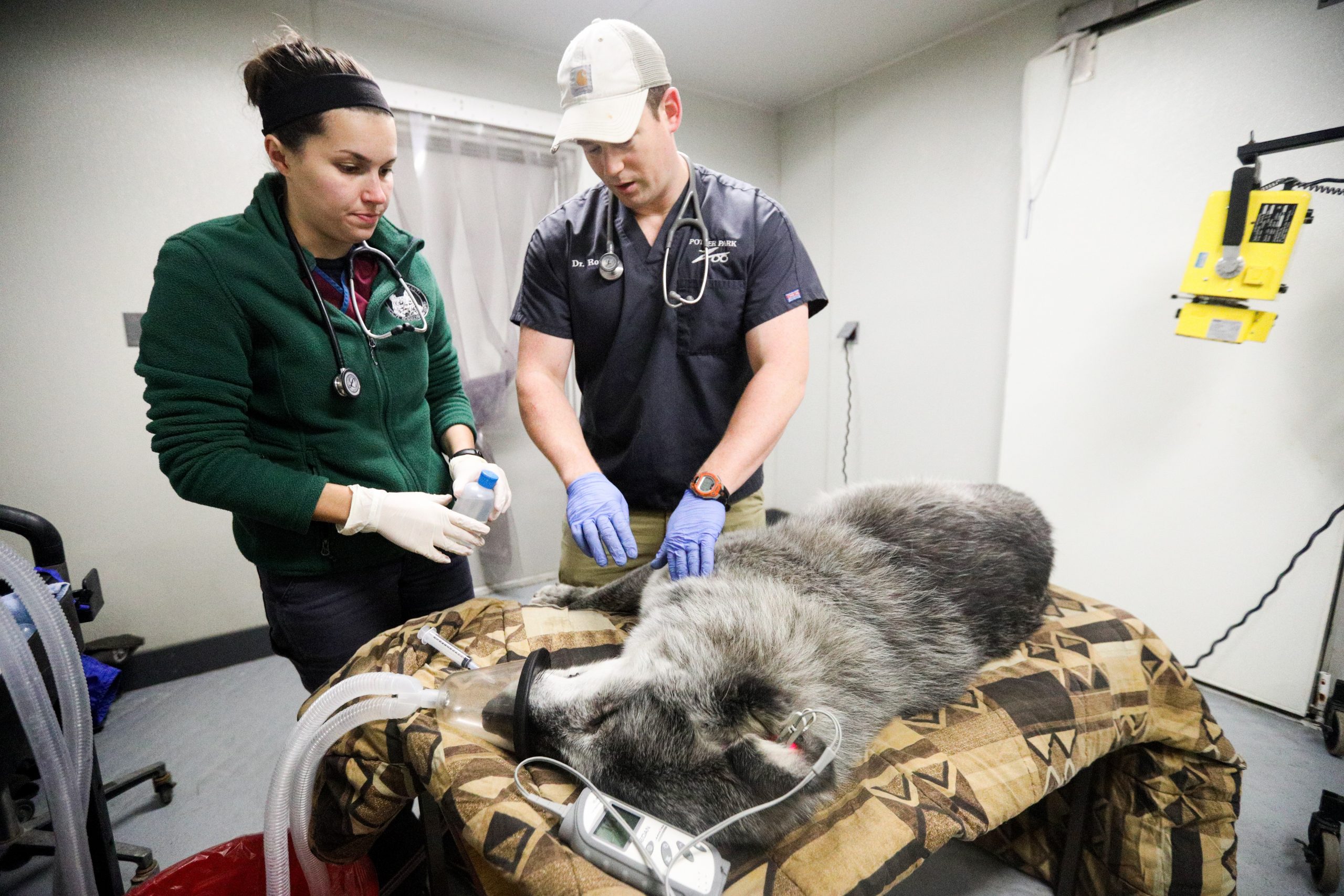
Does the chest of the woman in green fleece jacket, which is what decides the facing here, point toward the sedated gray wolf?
yes

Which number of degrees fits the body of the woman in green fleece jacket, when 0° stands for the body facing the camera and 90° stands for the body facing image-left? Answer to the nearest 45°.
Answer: approximately 315°

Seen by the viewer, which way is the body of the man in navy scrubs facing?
toward the camera

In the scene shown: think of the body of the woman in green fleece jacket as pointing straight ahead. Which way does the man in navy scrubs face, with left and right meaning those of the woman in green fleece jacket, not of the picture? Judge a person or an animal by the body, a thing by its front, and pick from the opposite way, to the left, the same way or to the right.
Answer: to the right

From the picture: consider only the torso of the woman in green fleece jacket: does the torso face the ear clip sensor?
yes

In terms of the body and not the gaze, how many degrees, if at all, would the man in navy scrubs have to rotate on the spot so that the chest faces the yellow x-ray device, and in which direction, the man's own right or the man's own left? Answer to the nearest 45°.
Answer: approximately 90° to the man's own left

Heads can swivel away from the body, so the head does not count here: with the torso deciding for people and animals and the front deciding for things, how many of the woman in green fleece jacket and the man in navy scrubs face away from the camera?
0

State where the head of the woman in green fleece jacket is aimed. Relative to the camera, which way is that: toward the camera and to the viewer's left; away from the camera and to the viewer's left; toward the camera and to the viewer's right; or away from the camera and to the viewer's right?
toward the camera and to the viewer's right

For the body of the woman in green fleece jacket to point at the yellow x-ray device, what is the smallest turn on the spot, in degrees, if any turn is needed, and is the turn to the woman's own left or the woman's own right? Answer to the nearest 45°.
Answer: approximately 45° to the woman's own left

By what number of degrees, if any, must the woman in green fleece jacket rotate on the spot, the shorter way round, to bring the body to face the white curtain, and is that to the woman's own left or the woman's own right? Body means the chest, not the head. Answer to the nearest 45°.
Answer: approximately 90° to the woman's own left
